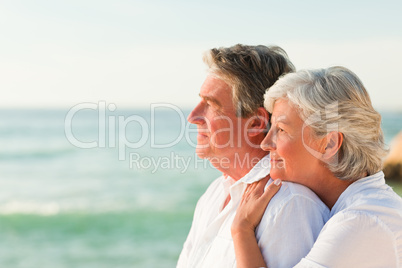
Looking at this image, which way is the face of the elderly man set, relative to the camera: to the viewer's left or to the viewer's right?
to the viewer's left

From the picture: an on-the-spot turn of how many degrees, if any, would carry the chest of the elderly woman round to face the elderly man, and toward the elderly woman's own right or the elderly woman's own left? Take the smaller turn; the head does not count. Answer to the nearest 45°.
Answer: approximately 45° to the elderly woman's own right

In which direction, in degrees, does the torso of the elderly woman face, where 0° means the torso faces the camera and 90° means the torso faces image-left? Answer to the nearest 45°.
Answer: approximately 90°
